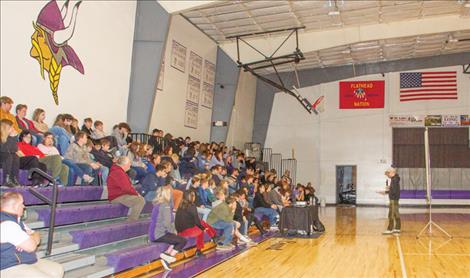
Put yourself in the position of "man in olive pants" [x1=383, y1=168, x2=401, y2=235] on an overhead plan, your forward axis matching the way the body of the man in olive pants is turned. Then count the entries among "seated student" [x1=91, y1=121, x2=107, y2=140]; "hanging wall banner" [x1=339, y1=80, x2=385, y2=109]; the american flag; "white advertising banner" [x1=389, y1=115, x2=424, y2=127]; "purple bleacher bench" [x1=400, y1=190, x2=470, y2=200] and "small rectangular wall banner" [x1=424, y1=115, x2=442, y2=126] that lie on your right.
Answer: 5

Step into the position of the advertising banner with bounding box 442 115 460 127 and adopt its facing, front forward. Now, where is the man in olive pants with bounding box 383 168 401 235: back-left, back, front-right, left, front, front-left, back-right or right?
front

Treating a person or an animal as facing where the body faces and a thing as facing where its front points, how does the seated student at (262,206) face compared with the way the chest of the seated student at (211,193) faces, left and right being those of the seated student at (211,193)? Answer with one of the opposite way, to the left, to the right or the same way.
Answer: the same way

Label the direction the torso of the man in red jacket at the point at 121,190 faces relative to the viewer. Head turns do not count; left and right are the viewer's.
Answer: facing to the right of the viewer

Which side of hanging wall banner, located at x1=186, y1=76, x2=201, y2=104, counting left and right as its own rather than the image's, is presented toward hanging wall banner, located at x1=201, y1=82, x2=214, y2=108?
left

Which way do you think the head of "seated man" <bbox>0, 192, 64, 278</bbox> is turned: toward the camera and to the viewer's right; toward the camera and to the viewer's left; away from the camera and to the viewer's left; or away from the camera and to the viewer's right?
away from the camera and to the viewer's right

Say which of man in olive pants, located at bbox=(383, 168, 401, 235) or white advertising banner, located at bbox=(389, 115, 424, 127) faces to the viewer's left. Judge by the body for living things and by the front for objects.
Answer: the man in olive pants

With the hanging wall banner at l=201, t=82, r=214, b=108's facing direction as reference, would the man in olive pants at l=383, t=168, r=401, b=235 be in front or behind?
in front

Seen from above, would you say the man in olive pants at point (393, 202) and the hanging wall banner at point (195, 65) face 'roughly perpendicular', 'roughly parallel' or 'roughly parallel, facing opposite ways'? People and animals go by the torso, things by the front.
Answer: roughly parallel, facing opposite ways

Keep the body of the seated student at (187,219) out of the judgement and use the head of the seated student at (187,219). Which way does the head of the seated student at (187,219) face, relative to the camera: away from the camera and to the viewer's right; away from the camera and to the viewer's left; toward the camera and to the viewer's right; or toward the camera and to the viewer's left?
away from the camera and to the viewer's right

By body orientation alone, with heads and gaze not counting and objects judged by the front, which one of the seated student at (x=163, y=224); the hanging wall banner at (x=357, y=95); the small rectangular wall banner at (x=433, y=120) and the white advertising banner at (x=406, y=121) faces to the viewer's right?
the seated student

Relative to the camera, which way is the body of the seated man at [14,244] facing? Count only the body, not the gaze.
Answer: to the viewer's right

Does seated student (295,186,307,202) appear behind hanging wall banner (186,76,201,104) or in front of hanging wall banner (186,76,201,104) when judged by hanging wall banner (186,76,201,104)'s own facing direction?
in front

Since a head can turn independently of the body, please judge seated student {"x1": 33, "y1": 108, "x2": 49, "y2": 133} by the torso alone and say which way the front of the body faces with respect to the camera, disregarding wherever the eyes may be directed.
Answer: to the viewer's right

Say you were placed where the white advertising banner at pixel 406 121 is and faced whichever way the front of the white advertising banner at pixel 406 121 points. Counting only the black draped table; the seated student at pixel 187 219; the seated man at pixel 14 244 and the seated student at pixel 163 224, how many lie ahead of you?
4

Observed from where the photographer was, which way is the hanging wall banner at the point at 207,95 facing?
facing the viewer and to the right of the viewer

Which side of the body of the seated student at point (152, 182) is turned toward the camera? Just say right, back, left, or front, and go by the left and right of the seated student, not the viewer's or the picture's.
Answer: right

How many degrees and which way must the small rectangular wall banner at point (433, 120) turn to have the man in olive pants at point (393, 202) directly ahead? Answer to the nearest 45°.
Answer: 0° — it already faces them
